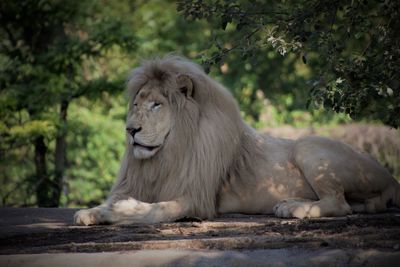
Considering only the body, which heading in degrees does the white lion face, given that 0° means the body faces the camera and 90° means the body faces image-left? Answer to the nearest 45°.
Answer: approximately 90°
